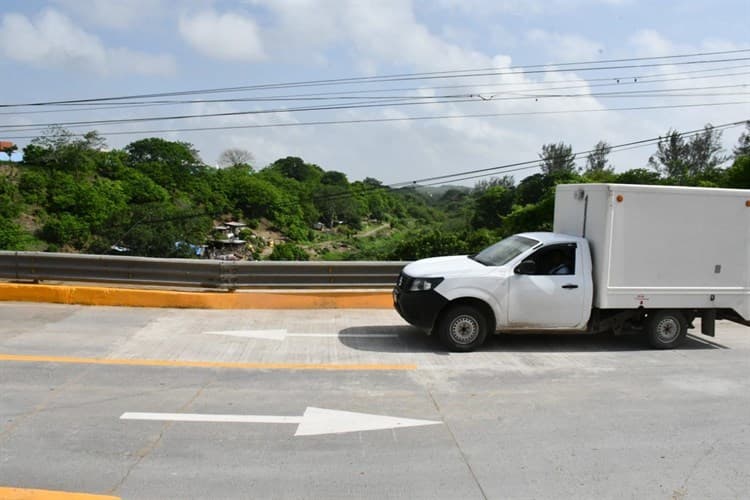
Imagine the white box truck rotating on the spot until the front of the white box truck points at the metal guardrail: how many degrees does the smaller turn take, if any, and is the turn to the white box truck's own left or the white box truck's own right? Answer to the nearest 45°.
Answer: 0° — it already faces it

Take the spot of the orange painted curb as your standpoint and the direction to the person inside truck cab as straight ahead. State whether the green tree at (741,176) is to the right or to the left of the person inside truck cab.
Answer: left

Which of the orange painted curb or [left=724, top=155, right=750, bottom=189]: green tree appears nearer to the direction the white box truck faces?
the orange painted curb

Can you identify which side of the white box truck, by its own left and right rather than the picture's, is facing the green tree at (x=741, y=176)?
right

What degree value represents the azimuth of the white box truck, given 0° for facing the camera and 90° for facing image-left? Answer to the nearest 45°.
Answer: approximately 90°

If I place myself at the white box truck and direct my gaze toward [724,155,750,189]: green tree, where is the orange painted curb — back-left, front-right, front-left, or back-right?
back-left

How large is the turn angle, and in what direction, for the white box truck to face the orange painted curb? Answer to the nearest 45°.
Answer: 0° — it already faces it
